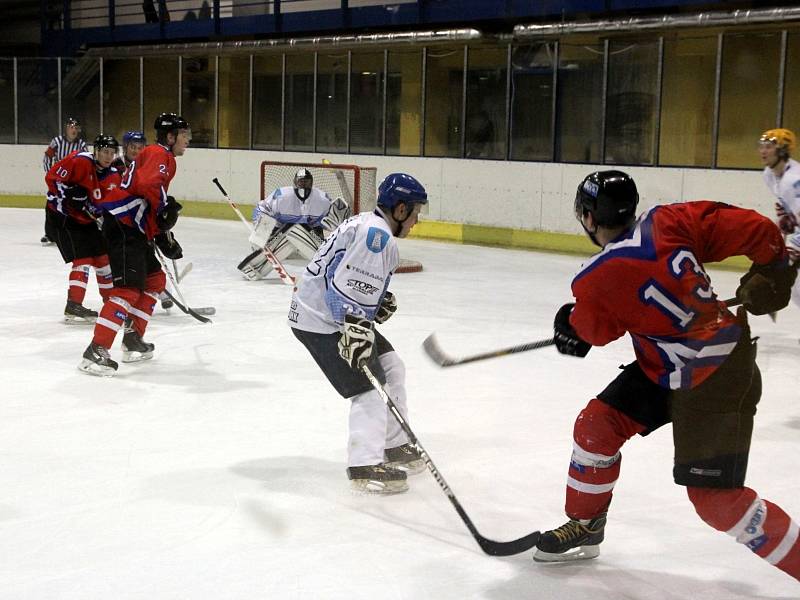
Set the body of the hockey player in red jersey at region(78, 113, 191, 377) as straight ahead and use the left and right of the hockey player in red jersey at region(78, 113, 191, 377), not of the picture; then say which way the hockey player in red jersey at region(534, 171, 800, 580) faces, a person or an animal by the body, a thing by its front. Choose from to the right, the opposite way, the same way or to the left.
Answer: to the left

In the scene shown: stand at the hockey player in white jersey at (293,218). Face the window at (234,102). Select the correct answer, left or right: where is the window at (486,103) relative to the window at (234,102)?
right

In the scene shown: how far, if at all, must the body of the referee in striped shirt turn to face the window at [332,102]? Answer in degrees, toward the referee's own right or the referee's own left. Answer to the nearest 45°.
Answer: approximately 90° to the referee's own left

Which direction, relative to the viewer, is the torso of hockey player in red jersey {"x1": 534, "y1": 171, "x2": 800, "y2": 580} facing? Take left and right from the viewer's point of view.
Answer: facing away from the viewer and to the left of the viewer

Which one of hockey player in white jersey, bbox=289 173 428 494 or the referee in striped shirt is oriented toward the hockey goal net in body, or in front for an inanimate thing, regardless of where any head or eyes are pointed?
the referee in striped shirt

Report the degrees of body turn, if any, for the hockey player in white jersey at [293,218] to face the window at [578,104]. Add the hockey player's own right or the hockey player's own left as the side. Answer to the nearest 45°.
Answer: approximately 135° to the hockey player's own left

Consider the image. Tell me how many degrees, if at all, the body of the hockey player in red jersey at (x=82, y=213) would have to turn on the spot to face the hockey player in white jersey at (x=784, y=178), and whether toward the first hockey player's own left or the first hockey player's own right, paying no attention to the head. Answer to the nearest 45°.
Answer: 0° — they already face them

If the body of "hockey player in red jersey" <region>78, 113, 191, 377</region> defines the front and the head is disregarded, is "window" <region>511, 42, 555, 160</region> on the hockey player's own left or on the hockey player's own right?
on the hockey player's own left

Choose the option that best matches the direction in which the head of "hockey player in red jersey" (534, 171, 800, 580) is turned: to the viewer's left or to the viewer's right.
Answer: to the viewer's left

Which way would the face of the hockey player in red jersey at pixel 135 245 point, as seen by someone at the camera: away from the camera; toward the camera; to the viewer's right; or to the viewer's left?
to the viewer's right
